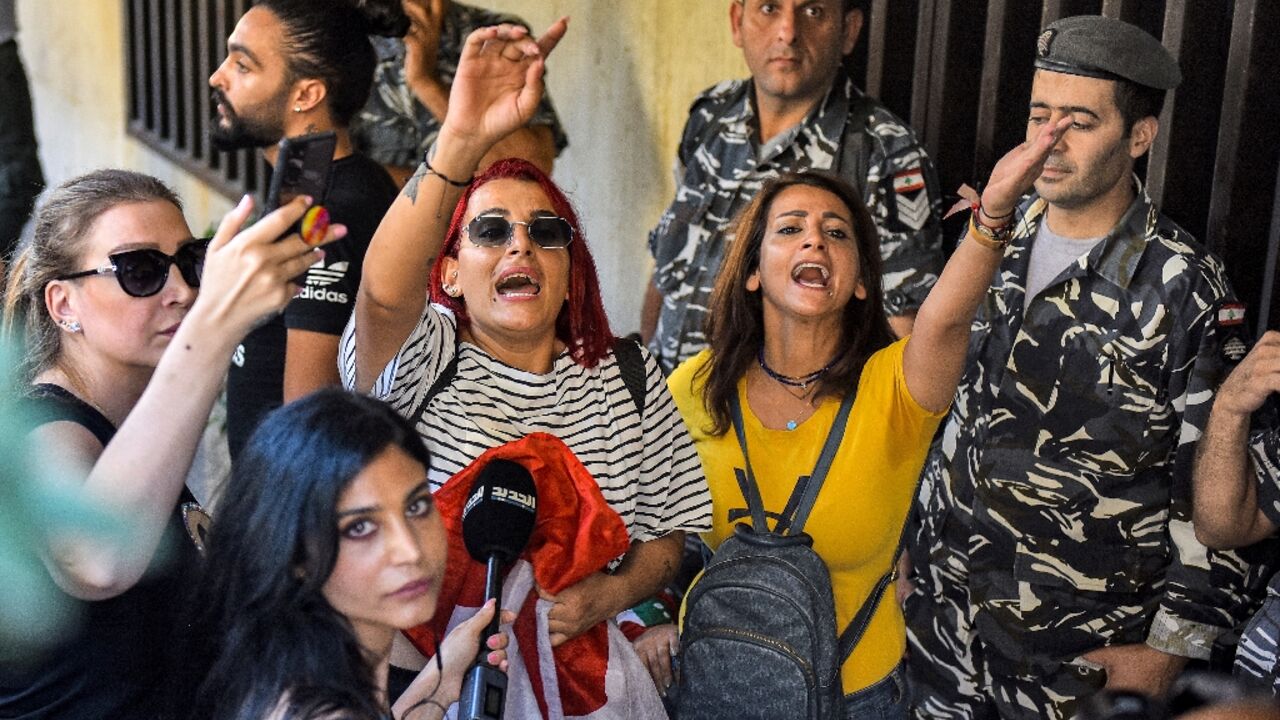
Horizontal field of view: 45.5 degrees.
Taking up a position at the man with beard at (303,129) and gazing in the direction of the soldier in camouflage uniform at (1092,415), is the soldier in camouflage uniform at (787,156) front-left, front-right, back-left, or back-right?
front-left

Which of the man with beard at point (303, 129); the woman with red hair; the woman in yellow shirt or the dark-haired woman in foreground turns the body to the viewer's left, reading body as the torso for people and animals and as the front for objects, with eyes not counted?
the man with beard

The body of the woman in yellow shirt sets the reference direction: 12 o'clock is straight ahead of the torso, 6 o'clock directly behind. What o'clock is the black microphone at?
The black microphone is roughly at 1 o'clock from the woman in yellow shirt.

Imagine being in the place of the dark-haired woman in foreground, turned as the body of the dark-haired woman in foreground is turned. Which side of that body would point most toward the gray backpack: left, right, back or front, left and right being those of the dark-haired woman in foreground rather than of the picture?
left

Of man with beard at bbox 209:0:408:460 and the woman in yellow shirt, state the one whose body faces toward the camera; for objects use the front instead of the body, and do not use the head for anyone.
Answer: the woman in yellow shirt

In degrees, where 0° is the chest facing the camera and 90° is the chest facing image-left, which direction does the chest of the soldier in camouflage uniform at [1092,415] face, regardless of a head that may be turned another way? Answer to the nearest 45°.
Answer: approximately 45°

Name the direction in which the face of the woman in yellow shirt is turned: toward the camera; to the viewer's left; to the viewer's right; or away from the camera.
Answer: toward the camera

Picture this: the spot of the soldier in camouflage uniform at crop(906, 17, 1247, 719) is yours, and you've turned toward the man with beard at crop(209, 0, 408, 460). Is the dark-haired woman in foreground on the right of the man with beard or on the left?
left

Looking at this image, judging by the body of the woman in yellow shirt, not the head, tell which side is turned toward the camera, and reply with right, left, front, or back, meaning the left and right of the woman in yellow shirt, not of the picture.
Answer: front

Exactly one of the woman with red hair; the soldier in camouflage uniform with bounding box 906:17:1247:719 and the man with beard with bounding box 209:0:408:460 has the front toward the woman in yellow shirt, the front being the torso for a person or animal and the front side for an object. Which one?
the soldier in camouflage uniform

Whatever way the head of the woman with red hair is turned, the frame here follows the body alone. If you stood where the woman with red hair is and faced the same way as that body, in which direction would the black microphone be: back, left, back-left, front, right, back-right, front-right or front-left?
front

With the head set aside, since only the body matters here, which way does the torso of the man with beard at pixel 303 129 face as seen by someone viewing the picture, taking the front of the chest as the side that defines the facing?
to the viewer's left

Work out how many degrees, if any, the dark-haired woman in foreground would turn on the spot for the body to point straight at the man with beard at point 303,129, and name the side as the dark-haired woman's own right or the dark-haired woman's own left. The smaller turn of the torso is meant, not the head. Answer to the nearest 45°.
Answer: approximately 135° to the dark-haired woman's own left

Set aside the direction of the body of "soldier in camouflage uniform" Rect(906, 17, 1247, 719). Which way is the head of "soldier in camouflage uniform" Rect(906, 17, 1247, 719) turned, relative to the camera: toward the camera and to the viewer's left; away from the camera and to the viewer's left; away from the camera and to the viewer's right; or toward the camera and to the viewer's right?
toward the camera and to the viewer's left

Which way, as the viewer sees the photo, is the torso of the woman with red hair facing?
toward the camera

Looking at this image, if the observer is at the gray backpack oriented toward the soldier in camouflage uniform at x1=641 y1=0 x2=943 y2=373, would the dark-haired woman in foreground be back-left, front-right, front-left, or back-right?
back-left

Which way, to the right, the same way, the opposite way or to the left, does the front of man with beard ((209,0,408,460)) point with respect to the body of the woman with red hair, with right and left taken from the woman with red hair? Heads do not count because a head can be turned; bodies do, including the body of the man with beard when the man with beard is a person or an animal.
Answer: to the right

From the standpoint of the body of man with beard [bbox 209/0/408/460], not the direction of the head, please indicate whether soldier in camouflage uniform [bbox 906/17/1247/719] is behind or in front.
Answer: behind

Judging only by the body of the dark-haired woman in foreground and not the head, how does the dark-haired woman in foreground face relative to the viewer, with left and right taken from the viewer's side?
facing the viewer and to the right of the viewer
